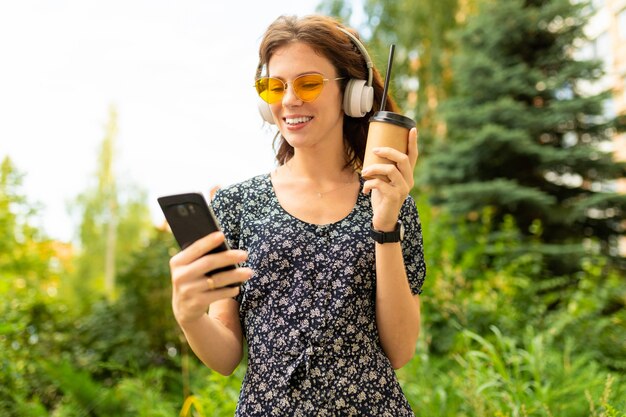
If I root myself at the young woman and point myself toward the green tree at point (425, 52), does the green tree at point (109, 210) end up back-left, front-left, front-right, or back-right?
front-left

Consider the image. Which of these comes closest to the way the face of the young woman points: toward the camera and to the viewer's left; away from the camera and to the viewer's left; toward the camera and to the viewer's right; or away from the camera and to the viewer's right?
toward the camera and to the viewer's left

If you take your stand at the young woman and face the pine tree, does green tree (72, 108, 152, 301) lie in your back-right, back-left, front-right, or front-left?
front-left

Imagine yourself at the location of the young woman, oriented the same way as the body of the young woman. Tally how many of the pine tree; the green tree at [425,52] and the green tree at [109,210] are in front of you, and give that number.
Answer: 0

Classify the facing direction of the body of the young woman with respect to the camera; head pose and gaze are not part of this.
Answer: toward the camera

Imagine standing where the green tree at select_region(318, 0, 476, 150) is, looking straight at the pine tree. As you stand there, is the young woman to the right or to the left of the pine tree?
right

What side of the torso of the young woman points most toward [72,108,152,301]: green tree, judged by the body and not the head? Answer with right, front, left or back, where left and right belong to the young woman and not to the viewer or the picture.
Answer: back

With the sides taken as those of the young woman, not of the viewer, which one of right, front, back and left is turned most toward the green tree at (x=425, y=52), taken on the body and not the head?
back

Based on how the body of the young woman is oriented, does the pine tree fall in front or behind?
behind
